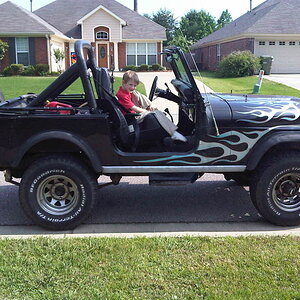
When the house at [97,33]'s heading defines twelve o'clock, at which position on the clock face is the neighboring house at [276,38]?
The neighboring house is roughly at 10 o'clock from the house.

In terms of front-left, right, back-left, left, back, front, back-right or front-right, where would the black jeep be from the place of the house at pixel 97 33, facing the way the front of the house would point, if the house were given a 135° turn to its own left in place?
back-right

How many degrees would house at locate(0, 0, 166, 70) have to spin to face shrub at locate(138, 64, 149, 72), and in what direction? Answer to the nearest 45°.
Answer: approximately 45° to its left

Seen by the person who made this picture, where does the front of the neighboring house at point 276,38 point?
facing the viewer

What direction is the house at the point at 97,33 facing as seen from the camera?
toward the camera

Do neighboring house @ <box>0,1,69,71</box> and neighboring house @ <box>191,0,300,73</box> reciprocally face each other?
no

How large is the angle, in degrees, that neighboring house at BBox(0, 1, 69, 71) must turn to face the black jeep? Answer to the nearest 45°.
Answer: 0° — it already faces it

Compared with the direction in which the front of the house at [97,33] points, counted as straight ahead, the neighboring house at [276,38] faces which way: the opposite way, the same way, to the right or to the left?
the same way

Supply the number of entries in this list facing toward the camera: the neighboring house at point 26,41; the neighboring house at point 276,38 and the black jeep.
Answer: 2

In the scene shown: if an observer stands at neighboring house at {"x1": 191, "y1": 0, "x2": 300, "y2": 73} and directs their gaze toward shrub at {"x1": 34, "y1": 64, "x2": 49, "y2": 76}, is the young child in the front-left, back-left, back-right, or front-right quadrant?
front-left

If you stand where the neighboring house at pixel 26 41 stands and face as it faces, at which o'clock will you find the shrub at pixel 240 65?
The shrub is roughly at 10 o'clock from the neighboring house.

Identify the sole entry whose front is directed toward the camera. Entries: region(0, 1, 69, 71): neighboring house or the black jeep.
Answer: the neighboring house

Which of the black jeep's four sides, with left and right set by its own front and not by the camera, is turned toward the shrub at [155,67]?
left

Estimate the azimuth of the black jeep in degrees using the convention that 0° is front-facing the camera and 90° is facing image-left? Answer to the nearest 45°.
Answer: approximately 270°

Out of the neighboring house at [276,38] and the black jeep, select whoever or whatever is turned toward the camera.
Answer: the neighboring house

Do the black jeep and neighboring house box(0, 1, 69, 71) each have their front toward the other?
no

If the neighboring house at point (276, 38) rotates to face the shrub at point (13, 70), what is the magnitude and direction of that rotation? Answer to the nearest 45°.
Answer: approximately 90° to its right

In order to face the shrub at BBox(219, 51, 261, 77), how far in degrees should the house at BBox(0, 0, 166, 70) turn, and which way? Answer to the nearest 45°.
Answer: approximately 45° to its left
